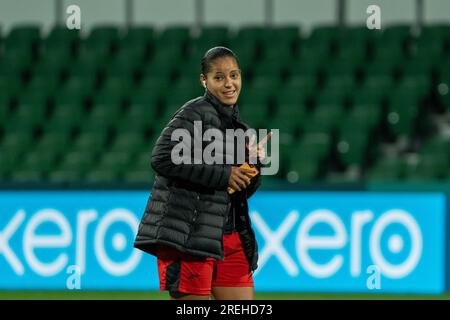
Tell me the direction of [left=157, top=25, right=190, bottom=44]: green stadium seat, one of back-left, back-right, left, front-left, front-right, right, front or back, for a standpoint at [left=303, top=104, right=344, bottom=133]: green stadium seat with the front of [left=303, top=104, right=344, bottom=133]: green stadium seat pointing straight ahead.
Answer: right

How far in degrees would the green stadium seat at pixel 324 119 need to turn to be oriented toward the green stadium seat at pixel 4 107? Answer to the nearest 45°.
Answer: approximately 45° to its right

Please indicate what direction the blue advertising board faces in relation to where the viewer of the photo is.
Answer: facing the viewer

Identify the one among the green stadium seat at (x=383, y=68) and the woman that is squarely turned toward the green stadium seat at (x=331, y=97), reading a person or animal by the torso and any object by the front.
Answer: the green stadium seat at (x=383, y=68)

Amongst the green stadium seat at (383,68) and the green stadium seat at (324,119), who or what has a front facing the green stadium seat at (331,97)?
the green stadium seat at (383,68)

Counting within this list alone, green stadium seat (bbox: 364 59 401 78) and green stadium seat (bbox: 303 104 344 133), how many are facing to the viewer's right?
0

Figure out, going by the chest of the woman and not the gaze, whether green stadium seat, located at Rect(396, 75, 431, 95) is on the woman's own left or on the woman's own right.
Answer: on the woman's own left

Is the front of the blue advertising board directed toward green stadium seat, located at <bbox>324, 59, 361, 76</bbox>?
no

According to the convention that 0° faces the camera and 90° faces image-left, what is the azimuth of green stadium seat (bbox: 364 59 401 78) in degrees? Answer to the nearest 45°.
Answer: approximately 45°

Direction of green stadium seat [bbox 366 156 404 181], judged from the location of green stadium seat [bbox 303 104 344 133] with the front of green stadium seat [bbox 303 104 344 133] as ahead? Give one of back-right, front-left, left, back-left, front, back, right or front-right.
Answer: left

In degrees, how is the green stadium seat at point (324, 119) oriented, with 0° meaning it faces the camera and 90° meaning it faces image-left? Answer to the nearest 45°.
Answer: approximately 45°

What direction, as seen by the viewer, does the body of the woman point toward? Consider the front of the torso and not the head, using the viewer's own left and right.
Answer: facing the viewer and to the right of the viewer

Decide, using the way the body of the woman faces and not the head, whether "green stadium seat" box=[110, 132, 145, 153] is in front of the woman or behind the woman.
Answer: behind
